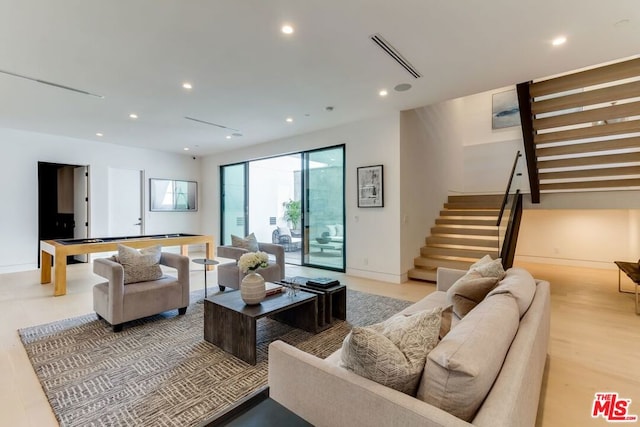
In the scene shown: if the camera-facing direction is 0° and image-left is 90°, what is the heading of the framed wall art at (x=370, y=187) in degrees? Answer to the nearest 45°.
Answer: approximately 45°

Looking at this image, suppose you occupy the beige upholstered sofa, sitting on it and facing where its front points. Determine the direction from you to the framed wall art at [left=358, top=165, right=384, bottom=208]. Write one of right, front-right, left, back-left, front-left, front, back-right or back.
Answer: front-right

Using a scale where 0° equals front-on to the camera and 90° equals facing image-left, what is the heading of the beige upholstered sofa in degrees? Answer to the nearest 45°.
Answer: approximately 135°

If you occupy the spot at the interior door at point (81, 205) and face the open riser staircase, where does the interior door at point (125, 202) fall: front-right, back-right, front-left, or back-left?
front-left

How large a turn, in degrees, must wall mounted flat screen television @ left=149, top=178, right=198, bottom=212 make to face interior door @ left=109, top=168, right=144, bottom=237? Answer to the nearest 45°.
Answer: approximately 135° to its right

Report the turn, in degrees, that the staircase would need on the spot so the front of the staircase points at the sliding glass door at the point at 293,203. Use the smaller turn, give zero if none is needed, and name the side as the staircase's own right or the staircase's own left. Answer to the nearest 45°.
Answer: approximately 90° to the staircase's own right

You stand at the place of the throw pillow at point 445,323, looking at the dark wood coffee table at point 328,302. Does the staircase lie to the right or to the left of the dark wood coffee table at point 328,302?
right

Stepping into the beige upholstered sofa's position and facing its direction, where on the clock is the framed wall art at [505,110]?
The framed wall art is roughly at 2 o'clock from the beige upholstered sofa.

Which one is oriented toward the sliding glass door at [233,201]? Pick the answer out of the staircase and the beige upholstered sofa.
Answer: the beige upholstered sofa

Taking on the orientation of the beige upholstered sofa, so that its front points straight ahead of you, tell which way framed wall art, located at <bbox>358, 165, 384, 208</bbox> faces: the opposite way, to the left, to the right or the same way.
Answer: to the left

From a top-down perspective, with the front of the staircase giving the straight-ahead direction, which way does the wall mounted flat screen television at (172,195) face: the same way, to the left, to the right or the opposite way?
to the left

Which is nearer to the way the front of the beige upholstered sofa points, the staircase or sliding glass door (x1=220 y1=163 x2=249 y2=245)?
the sliding glass door
